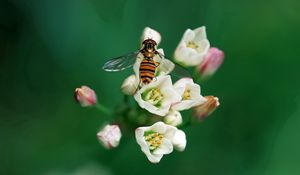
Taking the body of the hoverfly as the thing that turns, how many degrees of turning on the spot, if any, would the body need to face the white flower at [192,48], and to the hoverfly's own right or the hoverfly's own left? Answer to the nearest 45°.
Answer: approximately 45° to the hoverfly's own right

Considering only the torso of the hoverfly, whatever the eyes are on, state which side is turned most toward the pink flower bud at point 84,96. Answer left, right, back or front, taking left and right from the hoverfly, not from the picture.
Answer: left

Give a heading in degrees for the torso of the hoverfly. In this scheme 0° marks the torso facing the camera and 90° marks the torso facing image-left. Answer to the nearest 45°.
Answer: approximately 180°

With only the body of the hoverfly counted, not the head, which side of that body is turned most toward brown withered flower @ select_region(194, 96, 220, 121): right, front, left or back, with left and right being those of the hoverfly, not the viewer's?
right

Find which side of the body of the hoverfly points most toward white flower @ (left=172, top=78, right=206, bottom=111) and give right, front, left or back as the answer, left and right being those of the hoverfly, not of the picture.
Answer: right

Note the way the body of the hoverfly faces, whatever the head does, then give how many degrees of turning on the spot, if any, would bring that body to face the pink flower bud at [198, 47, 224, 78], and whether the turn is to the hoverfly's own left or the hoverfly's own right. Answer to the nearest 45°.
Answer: approximately 45° to the hoverfly's own right
